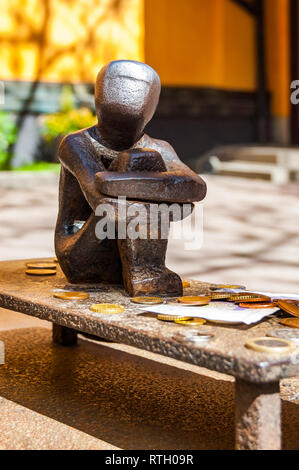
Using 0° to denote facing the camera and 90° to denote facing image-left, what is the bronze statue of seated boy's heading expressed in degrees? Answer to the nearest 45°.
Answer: approximately 315°

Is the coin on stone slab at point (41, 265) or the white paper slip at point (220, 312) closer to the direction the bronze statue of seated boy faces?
the white paper slip

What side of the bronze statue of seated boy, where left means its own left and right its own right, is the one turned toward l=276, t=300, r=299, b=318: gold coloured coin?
front

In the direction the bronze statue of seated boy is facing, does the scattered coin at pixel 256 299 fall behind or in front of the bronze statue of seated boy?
in front

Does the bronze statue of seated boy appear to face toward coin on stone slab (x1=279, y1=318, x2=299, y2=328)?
yes

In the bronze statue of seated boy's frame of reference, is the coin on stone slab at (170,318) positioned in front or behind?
in front

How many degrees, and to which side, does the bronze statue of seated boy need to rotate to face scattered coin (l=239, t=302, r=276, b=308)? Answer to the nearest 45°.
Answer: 0° — it already faces it

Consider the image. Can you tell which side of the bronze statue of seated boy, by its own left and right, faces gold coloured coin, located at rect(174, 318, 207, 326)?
front

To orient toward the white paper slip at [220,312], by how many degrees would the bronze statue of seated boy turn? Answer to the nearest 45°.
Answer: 0° — it already faces it
